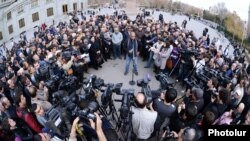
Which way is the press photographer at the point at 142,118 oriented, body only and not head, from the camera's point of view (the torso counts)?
away from the camera

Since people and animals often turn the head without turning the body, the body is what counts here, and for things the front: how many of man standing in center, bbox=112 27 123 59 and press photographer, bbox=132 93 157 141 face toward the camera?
1

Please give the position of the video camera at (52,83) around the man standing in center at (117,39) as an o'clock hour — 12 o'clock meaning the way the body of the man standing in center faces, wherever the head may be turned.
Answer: The video camera is roughly at 1 o'clock from the man standing in center.

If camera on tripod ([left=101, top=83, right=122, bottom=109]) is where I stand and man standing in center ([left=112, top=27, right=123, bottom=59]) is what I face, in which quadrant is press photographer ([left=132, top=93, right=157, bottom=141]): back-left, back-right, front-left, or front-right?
back-right

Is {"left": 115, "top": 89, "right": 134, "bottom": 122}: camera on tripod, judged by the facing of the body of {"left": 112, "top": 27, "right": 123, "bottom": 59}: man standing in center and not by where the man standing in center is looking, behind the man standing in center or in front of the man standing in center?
in front

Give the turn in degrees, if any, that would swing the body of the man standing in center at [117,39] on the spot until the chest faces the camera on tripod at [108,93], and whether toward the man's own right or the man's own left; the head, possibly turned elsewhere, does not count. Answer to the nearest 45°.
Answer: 0° — they already face it

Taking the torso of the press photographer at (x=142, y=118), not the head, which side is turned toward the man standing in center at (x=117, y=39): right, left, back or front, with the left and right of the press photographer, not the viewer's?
front

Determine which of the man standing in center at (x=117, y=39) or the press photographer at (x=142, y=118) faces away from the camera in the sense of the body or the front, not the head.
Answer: the press photographer

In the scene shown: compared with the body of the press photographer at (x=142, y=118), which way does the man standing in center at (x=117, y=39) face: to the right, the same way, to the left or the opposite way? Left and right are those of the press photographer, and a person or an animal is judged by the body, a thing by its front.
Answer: the opposite way

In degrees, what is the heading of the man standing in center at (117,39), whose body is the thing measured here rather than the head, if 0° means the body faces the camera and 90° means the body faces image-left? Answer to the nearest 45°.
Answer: approximately 0°

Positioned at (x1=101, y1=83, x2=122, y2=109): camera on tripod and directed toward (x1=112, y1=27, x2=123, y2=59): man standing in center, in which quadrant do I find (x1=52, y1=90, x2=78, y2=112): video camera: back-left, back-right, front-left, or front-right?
back-left

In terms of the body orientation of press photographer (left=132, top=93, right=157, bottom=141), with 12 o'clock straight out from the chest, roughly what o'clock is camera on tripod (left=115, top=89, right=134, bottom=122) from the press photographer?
The camera on tripod is roughly at 11 o'clock from the press photographer.

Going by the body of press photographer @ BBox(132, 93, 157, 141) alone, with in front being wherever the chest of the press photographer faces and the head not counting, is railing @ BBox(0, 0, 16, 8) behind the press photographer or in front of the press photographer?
in front

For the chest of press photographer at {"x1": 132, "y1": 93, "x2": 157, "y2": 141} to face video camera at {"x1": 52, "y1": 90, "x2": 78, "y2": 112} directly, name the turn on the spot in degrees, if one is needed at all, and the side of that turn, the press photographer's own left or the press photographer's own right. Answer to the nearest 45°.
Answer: approximately 45° to the press photographer's own left

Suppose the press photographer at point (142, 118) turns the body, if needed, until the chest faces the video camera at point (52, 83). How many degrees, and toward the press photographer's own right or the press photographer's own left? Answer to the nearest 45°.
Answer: approximately 45° to the press photographer's own left
